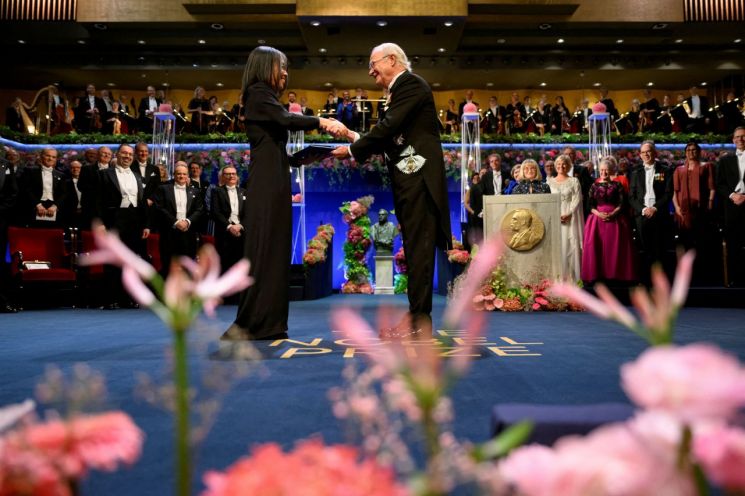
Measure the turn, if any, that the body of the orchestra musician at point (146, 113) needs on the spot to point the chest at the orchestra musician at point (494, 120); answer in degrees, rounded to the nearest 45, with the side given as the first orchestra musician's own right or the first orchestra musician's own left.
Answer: approximately 45° to the first orchestra musician's own left

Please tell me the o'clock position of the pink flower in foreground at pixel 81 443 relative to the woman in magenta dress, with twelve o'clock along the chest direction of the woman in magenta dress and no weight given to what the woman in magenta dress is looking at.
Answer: The pink flower in foreground is roughly at 12 o'clock from the woman in magenta dress.

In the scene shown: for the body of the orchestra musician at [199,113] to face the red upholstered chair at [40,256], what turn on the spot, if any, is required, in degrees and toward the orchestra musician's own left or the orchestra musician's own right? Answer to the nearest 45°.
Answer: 0° — they already face it

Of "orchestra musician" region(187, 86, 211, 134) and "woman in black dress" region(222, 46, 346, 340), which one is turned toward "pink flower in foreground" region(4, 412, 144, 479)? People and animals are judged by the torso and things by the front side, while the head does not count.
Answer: the orchestra musician

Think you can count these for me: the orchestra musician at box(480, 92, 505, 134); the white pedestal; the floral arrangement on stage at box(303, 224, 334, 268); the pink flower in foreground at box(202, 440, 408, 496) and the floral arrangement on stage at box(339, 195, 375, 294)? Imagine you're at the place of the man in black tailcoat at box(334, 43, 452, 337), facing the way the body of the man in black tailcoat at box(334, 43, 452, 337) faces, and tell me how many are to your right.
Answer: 4

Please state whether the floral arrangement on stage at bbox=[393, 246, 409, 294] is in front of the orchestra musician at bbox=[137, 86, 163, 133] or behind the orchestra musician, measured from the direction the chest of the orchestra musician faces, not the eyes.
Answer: in front

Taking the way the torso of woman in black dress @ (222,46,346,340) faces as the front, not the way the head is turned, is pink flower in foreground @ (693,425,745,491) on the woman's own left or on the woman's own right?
on the woman's own right

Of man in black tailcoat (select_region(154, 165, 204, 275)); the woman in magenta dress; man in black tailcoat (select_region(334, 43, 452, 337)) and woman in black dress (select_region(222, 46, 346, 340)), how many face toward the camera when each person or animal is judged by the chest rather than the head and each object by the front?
2

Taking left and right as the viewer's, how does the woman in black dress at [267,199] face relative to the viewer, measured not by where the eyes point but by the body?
facing to the right of the viewer

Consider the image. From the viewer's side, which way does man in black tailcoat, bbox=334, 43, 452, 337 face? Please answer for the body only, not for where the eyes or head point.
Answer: to the viewer's left

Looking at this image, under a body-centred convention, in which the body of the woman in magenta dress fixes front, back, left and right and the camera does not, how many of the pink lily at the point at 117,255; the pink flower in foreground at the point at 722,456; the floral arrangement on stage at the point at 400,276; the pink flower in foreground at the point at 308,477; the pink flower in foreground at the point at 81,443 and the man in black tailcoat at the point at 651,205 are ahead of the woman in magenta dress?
4

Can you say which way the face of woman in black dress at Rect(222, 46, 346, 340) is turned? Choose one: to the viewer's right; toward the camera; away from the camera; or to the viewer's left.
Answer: to the viewer's right

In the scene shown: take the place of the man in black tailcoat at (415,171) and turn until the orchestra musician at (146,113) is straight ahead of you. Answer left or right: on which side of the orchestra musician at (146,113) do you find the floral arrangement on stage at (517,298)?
right

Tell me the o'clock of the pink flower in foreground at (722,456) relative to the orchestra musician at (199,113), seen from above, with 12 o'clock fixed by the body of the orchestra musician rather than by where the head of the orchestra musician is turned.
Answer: The pink flower in foreground is roughly at 12 o'clock from the orchestra musician.
